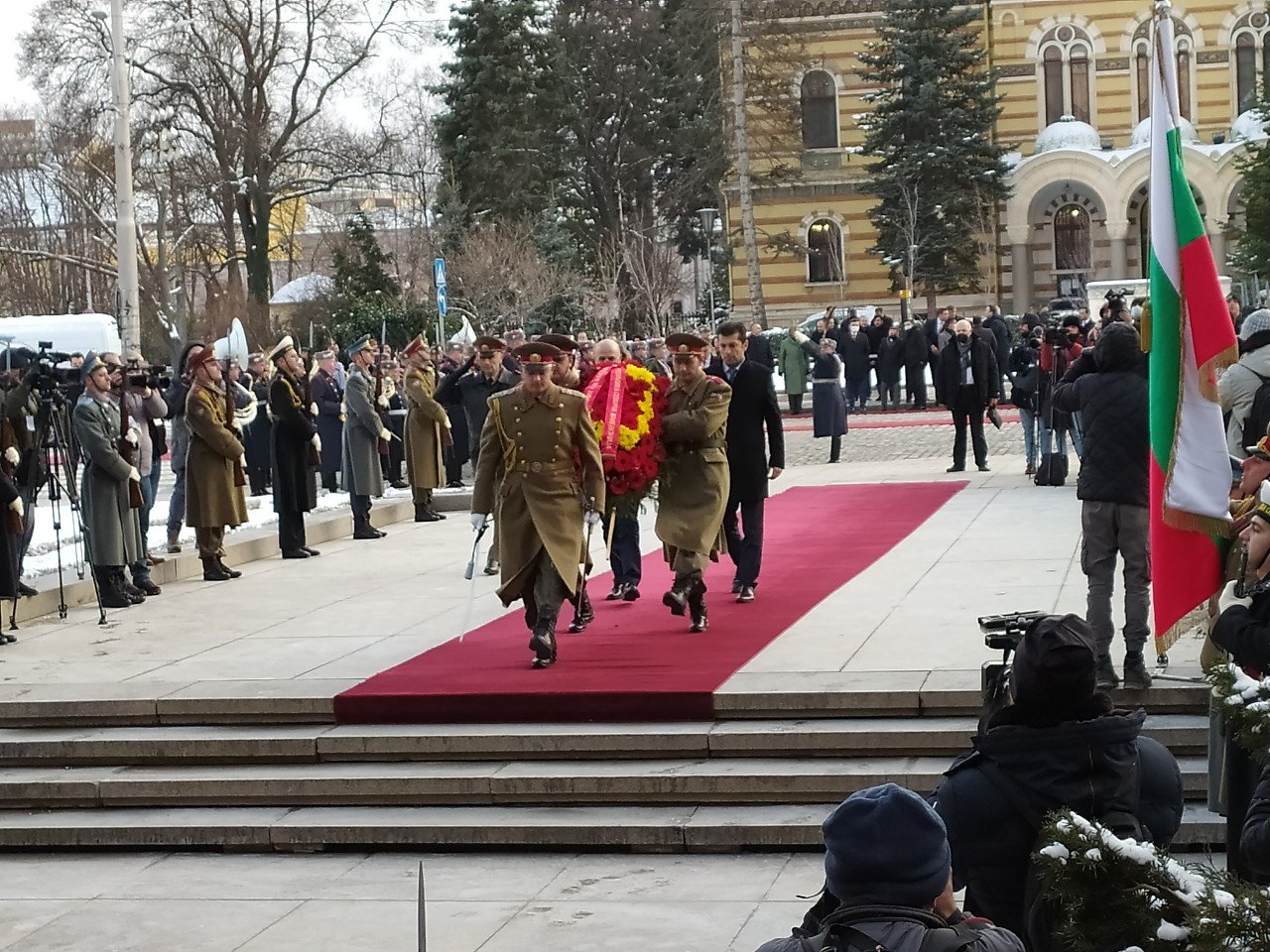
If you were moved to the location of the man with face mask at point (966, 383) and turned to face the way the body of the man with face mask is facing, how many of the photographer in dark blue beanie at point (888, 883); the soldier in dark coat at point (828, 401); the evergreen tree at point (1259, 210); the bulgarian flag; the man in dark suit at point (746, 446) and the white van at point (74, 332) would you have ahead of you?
3

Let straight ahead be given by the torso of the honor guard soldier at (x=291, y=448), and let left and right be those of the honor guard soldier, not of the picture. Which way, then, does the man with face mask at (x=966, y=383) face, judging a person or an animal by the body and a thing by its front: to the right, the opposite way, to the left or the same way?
to the right

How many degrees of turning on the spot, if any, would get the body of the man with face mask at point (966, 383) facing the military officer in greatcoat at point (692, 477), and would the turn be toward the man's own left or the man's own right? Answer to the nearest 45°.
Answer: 0° — they already face them

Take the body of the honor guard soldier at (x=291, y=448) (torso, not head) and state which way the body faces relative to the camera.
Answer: to the viewer's right

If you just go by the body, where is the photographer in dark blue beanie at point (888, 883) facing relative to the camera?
away from the camera

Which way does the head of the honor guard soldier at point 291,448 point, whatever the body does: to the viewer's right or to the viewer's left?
to the viewer's right

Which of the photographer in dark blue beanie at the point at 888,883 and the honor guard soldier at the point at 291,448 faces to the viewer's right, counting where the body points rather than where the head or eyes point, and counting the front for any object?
the honor guard soldier

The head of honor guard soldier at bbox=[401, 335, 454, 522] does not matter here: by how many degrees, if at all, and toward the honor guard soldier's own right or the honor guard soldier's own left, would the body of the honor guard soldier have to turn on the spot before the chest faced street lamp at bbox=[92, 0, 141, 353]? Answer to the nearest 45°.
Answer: approximately 135° to the honor guard soldier's own left

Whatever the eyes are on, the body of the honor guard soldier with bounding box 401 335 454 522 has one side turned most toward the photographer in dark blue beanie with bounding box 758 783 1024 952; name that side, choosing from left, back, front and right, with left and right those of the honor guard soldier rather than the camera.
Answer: right

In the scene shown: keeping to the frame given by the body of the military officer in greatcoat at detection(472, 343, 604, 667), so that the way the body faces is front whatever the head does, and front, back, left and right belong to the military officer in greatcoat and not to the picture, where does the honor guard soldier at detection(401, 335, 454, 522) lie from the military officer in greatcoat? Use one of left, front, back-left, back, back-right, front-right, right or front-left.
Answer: back

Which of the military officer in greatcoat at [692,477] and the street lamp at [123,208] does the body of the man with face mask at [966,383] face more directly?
the military officer in greatcoat

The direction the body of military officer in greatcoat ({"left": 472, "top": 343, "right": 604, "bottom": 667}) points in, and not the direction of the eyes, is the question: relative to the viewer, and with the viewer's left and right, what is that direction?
facing the viewer

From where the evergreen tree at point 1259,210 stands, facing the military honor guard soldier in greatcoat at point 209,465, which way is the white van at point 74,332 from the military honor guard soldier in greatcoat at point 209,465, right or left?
right

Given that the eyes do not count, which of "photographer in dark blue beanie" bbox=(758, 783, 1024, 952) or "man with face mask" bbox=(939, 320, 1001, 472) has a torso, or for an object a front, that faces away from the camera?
the photographer in dark blue beanie

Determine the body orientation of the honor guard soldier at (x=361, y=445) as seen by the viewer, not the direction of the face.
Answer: to the viewer's right

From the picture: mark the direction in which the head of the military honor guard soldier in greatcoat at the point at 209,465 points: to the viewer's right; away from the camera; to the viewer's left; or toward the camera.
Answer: to the viewer's right

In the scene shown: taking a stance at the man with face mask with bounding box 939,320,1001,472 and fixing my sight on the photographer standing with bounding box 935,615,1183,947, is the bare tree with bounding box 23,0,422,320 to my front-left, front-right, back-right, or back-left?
back-right

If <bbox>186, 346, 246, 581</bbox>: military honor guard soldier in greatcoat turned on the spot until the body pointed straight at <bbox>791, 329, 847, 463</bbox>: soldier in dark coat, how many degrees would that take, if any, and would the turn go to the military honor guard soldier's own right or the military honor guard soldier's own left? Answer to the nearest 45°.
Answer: approximately 45° to the military honor guard soldier's own left

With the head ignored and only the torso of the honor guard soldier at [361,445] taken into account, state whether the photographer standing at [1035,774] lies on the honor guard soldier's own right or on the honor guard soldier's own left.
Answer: on the honor guard soldier's own right

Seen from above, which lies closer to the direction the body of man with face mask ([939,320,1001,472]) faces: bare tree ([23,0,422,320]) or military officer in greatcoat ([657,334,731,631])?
the military officer in greatcoat
